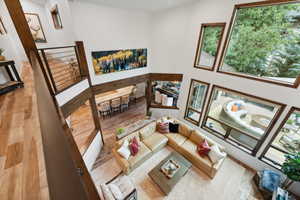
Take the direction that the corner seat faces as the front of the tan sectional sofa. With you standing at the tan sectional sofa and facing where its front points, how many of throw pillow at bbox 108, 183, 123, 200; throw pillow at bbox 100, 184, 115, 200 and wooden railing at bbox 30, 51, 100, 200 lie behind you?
0

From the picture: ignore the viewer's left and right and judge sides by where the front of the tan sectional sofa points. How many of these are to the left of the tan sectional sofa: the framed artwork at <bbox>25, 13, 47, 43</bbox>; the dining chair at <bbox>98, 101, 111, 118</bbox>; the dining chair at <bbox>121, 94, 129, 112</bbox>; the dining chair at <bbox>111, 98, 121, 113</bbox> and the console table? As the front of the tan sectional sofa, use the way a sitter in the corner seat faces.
0

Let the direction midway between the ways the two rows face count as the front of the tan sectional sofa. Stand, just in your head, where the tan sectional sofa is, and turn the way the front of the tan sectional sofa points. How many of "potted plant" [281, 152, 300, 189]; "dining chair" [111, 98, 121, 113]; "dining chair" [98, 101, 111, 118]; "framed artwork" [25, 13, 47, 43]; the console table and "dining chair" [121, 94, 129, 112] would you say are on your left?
1

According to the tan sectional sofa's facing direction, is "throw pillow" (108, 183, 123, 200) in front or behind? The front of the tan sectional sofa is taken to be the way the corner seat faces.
in front

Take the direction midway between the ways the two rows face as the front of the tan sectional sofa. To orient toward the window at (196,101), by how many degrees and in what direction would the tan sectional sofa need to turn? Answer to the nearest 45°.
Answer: approximately 135° to its left

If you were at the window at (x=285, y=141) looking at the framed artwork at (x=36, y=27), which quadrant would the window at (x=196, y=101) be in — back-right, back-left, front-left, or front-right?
front-right

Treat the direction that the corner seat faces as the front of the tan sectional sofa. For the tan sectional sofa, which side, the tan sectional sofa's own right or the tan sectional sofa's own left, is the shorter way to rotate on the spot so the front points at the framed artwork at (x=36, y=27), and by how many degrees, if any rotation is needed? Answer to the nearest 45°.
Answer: approximately 90° to the tan sectional sofa's own right

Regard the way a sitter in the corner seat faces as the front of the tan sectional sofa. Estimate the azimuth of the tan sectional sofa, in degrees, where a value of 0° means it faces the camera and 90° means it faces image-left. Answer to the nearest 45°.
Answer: approximately 0°

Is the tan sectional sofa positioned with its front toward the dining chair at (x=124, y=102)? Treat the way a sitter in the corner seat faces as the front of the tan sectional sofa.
no

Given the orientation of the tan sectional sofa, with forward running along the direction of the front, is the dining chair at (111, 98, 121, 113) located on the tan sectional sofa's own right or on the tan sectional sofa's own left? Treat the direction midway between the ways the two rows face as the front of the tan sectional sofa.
on the tan sectional sofa's own right

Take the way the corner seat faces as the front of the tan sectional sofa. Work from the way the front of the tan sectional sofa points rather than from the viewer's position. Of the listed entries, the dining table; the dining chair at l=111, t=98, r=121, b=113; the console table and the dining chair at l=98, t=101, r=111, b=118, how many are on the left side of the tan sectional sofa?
0

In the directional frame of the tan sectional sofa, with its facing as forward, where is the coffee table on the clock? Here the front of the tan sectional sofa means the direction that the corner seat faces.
The coffee table is roughly at 12 o'clock from the tan sectional sofa.

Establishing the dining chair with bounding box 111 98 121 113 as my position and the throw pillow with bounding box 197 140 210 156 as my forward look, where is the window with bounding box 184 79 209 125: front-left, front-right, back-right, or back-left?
front-left

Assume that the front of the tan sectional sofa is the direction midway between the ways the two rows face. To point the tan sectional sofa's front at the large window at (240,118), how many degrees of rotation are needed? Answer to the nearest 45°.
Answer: approximately 135° to its left

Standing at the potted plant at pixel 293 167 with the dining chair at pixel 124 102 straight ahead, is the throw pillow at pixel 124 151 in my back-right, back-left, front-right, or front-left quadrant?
front-left

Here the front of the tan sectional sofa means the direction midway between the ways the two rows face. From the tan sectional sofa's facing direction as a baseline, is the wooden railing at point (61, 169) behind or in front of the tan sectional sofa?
in front
